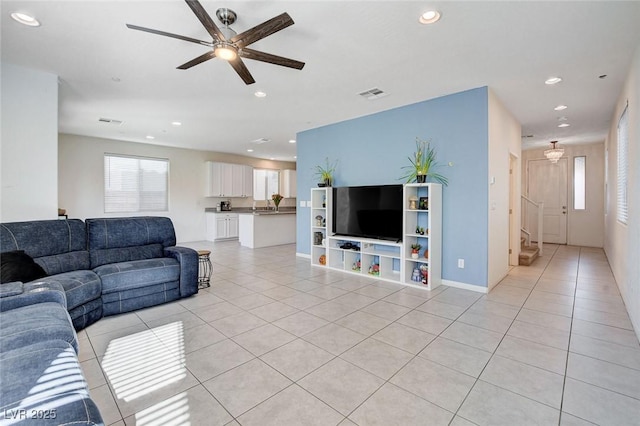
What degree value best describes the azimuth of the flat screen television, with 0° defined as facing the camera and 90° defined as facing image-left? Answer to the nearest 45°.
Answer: approximately 45°

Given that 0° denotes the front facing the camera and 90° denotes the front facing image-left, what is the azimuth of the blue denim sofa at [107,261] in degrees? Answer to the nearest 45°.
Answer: approximately 315°

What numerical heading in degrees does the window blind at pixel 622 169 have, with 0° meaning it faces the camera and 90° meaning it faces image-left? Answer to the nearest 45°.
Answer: approximately 90°

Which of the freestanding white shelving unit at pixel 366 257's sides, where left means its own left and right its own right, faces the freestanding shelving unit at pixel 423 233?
left

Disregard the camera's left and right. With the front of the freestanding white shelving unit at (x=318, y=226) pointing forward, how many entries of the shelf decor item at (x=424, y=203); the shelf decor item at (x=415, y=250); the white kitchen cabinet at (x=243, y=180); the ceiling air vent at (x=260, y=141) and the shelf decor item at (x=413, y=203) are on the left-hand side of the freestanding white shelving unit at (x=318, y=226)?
3

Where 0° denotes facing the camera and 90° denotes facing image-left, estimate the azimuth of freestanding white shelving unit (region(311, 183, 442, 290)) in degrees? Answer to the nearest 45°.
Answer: approximately 45°

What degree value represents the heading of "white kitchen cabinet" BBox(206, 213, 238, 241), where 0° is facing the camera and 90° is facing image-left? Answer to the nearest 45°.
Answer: approximately 315°

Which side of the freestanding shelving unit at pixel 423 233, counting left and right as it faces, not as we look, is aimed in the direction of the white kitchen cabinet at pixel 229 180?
right
